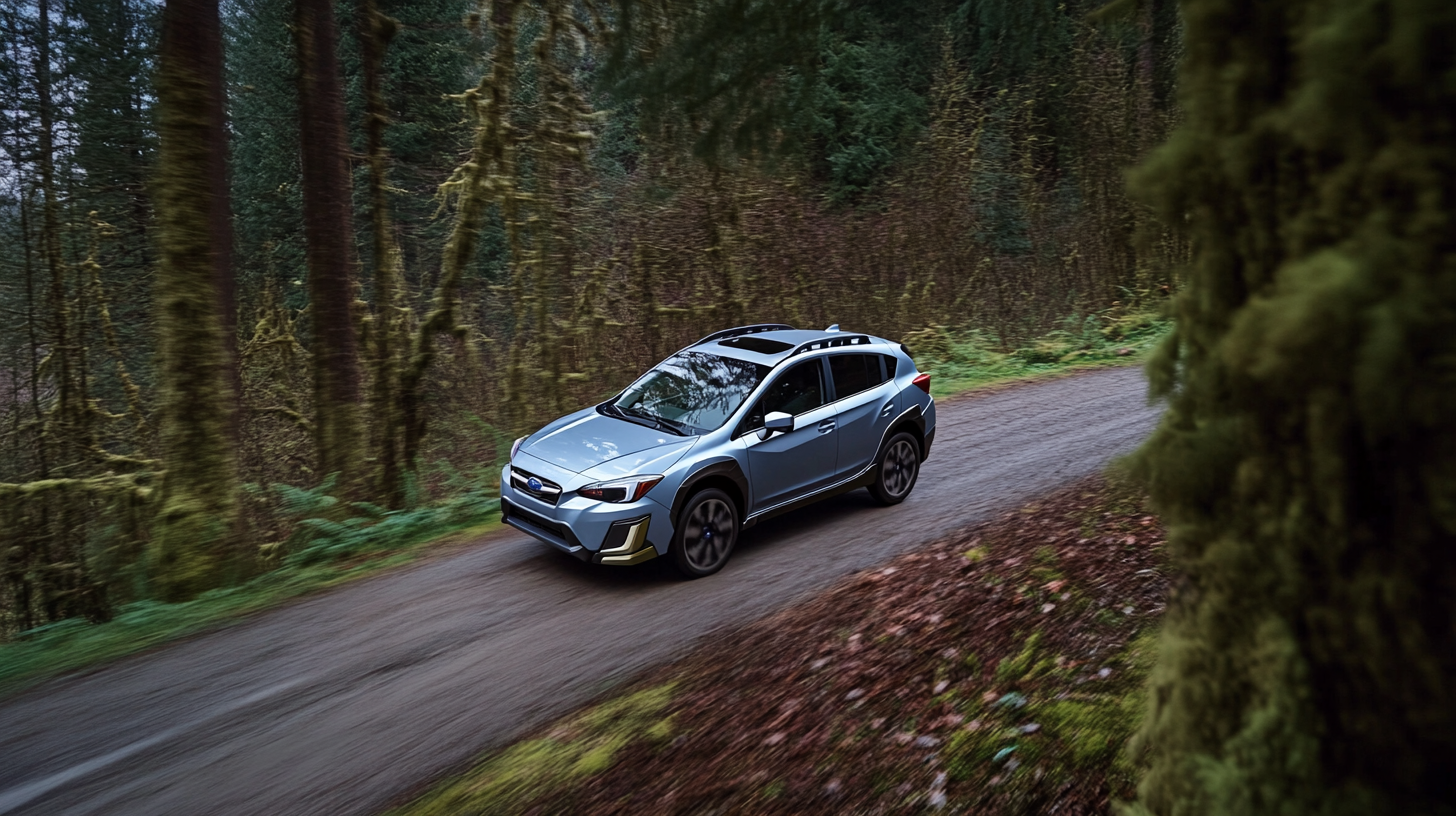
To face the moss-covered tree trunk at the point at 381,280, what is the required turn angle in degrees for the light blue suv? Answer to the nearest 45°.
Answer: approximately 90° to its right

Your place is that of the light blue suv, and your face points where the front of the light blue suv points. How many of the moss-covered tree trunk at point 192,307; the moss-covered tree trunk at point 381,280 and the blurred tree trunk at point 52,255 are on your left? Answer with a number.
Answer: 0

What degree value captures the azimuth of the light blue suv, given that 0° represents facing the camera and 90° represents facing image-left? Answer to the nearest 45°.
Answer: approximately 45°

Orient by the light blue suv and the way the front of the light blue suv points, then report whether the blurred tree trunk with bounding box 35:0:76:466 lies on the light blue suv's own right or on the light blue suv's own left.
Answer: on the light blue suv's own right

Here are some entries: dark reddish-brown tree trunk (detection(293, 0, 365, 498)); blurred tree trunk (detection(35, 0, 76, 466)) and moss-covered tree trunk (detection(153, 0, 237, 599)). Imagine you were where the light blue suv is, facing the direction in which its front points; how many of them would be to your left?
0

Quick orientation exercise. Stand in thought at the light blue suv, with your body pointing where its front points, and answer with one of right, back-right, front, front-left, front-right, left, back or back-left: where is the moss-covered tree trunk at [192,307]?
front-right

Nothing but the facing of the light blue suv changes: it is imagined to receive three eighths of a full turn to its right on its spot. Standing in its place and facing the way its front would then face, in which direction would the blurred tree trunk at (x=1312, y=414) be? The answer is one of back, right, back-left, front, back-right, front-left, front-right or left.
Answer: back

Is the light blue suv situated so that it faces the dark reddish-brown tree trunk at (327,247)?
no
